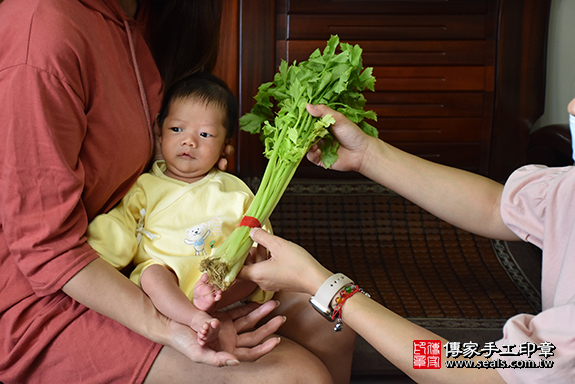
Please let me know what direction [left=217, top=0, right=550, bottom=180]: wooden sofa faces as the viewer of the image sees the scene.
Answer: facing the viewer

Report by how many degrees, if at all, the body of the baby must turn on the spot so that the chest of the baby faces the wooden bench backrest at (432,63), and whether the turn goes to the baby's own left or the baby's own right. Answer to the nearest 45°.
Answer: approximately 135° to the baby's own left

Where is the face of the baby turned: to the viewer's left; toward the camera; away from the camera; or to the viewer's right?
toward the camera

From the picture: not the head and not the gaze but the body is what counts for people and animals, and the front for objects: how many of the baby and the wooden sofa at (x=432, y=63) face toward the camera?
2

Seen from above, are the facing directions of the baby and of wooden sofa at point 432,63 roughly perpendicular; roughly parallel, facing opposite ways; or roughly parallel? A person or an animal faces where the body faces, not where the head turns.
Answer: roughly parallel

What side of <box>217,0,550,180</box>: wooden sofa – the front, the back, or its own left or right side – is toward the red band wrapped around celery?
front

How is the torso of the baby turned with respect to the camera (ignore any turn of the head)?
toward the camera

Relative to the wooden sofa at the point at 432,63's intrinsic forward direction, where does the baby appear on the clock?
The baby is roughly at 1 o'clock from the wooden sofa.
